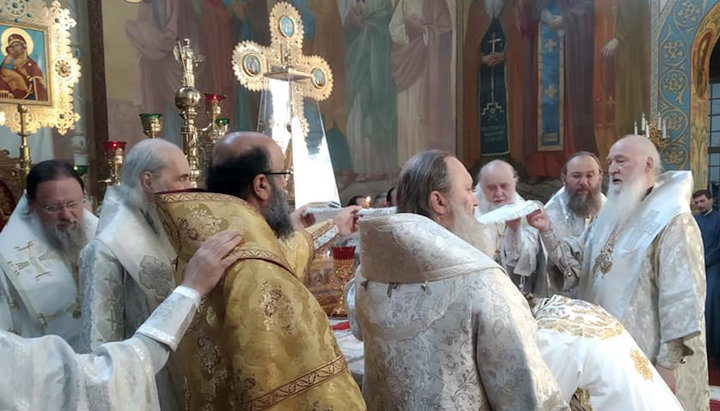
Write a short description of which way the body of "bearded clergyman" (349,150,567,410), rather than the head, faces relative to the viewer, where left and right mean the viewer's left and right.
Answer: facing away from the viewer and to the right of the viewer

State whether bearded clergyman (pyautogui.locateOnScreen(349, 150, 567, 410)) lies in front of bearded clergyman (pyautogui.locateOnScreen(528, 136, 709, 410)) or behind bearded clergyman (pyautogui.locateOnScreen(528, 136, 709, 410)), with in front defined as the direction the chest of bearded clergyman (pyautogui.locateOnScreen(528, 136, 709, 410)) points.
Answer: in front

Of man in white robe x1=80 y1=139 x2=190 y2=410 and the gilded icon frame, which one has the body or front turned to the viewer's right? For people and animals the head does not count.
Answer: the man in white robe

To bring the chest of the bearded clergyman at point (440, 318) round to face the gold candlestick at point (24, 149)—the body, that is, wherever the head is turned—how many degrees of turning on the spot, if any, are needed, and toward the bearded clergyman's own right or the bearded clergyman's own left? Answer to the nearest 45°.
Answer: approximately 90° to the bearded clergyman's own left

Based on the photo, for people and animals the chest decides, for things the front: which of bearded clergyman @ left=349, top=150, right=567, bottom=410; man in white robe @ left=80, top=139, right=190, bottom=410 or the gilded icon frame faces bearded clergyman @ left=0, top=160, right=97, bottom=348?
the gilded icon frame

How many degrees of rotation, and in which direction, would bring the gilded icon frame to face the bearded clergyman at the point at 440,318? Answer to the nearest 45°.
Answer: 0° — it already faces them

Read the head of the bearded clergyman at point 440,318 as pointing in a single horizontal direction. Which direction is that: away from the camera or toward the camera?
away from the camera

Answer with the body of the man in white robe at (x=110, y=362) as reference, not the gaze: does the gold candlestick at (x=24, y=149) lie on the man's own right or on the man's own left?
on the man's own left

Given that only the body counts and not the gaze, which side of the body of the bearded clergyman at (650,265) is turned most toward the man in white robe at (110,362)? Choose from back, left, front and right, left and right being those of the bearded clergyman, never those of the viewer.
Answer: front

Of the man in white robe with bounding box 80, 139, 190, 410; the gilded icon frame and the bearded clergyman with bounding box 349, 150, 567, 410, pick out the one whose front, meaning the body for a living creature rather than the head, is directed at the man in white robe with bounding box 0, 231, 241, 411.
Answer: the gilded icon frame

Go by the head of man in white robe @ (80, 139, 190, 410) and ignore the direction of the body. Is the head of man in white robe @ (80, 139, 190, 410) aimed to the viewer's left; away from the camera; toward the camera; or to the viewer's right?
to the viewer's right

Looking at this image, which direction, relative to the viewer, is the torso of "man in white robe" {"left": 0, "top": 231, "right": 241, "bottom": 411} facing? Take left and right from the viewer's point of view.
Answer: facing away from the viewer and to the right of the viewer
